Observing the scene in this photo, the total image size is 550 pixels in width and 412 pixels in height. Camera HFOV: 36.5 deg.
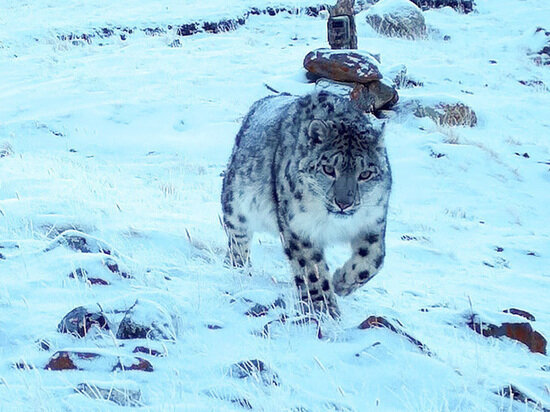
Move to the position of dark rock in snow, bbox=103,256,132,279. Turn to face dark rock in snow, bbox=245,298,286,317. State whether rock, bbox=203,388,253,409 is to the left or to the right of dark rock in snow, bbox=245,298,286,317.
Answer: right

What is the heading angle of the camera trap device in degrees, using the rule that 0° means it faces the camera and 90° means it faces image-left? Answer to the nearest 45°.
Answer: approximately 0°

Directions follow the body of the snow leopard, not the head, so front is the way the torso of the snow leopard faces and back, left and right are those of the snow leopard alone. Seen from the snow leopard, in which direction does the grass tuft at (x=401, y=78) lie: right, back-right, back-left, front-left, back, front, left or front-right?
back-left

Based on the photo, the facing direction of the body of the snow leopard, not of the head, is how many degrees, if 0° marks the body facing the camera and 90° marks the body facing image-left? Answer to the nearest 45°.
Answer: approximately 315°

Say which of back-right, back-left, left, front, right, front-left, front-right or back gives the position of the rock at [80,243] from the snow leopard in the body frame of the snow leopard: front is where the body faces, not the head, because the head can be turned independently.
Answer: back-right

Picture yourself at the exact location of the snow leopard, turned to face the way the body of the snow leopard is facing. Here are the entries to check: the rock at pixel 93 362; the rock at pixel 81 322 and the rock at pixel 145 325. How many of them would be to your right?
3

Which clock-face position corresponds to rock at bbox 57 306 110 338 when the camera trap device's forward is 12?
The rock is roughly at 12 o'clock from the camera trap device.

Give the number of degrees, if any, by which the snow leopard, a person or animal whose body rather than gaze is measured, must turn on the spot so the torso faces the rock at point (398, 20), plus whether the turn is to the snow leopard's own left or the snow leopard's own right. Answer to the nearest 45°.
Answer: approximately 135° to the snow leopard's own left

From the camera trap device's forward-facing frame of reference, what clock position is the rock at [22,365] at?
The rock is roughly at 12 o'clock from the camera trap device.

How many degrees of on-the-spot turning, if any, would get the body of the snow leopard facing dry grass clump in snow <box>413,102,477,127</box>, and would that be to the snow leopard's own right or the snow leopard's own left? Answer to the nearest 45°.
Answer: approximately 135° to the snow leopard's own left

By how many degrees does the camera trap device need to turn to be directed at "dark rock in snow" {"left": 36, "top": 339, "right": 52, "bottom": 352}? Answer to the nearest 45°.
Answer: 0° — it already faces it

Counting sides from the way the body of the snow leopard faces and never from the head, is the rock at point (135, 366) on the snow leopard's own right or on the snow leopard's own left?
on the snow leopard's own right
